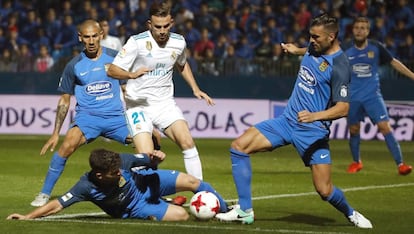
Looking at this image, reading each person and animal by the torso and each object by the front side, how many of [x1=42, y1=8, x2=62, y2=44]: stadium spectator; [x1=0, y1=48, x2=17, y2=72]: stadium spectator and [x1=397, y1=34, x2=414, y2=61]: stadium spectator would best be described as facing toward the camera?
3

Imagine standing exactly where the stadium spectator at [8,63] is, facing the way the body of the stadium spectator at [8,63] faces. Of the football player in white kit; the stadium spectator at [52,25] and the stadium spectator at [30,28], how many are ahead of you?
1

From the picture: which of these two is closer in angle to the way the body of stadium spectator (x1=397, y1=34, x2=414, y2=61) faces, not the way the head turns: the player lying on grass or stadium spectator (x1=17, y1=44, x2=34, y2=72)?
the player lying on grass

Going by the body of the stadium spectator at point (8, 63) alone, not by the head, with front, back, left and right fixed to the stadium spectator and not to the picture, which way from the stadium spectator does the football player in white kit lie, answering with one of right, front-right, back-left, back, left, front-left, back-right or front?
front

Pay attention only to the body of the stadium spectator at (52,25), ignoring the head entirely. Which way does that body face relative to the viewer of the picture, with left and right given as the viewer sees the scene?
facing the viewer

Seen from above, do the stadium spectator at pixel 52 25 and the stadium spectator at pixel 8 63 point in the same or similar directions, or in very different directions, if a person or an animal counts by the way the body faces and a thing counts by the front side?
same or similar directions

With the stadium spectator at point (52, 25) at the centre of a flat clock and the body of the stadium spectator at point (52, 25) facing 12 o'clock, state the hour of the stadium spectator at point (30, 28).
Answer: the stadium spectator at point (30, 28) is roughly at 4 o'clock from the stadium spectator at point (52, 25).

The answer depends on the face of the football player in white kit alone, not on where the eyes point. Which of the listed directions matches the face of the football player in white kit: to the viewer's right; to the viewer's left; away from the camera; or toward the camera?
toward the camera

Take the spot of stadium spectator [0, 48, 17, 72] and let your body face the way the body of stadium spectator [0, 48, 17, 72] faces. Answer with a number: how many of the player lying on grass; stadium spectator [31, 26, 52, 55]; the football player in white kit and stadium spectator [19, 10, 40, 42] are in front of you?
2

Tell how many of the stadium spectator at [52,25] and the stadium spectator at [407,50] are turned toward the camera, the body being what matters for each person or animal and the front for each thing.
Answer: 2

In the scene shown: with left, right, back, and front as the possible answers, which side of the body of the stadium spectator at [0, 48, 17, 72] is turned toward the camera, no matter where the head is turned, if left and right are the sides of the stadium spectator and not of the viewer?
front

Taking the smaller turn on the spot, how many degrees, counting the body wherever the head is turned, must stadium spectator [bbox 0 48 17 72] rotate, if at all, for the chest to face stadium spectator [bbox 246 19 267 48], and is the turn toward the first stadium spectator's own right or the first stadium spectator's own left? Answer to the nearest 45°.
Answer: approximately 90° to the first stadium spectator's own left

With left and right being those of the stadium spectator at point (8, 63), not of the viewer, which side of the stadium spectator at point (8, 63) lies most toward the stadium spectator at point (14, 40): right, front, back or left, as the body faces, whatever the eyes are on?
back
